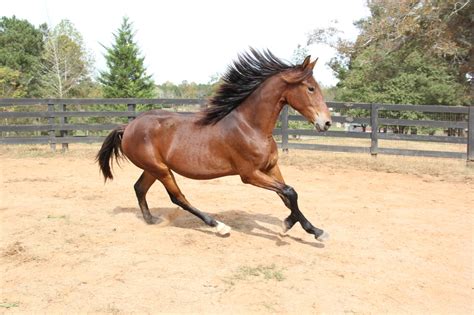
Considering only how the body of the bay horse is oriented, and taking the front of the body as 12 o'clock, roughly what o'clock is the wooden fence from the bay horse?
The wooden fence is roughly at 9 o'clock from the bay horse.

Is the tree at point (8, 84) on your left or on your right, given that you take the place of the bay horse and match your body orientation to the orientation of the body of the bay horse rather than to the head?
on your left

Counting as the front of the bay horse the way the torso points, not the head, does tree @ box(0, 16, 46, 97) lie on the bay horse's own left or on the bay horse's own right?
on the bay horse's own left

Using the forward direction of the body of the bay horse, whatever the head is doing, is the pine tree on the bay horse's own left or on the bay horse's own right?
on the bay horse's own left

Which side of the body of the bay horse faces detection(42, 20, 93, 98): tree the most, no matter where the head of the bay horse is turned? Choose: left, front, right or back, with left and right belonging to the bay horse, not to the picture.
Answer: left

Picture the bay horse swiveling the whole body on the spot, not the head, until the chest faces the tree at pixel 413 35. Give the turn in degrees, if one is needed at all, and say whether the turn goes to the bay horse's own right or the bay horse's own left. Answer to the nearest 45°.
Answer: approximately 45° to the bay horse's own left

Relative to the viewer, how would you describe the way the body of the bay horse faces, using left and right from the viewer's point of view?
facing to the right of the viewer
